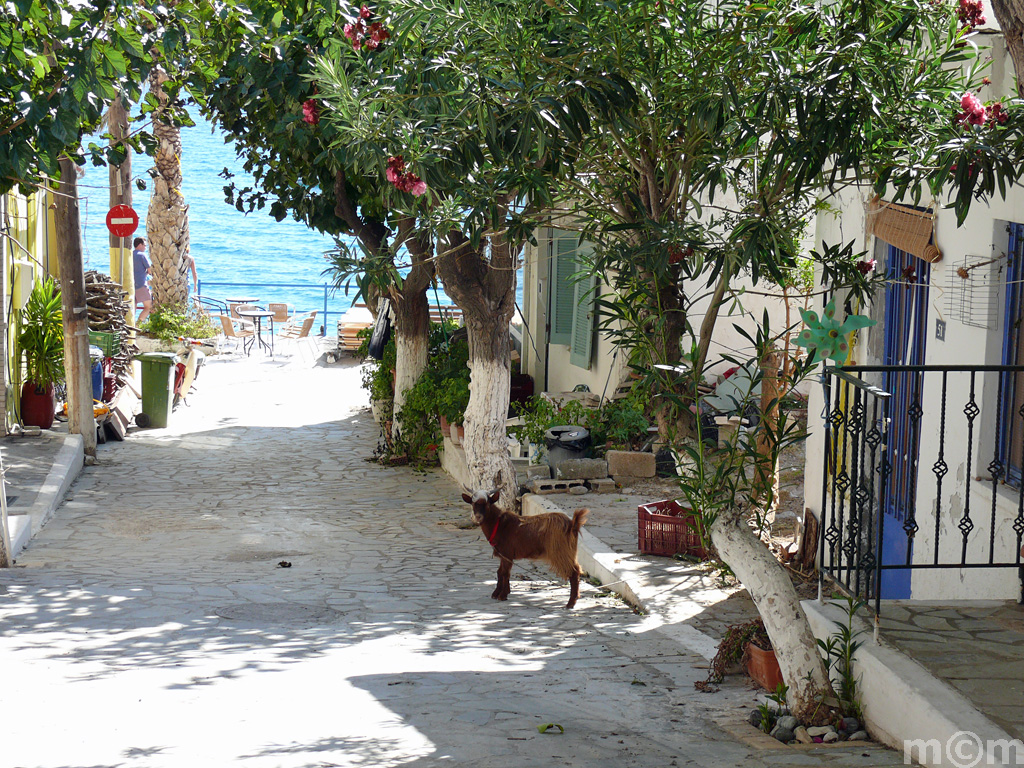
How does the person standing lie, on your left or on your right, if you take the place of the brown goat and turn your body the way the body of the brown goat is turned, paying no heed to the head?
on your right

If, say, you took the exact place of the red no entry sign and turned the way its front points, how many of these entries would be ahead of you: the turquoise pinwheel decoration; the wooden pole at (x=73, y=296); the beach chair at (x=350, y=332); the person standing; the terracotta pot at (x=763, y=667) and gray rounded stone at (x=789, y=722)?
4

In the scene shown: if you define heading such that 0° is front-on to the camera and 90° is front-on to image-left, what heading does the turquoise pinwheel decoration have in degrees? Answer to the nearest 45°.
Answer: approximately 0°

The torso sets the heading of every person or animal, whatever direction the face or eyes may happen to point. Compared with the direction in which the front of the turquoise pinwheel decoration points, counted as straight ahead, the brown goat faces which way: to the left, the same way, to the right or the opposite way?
to the right

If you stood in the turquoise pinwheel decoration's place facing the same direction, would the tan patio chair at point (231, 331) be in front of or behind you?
behind

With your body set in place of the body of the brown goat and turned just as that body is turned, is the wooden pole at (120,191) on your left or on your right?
on your right

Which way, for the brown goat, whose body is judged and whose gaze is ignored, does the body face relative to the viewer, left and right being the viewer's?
facing to the left of the viewer

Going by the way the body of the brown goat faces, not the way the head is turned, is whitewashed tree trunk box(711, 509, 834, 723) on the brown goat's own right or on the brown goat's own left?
on the brown goat's own left

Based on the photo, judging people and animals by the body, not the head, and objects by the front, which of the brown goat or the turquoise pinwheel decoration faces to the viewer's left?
the brown goat

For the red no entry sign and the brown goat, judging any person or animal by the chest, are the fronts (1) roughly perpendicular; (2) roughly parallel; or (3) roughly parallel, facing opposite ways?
roughly perpendicular
